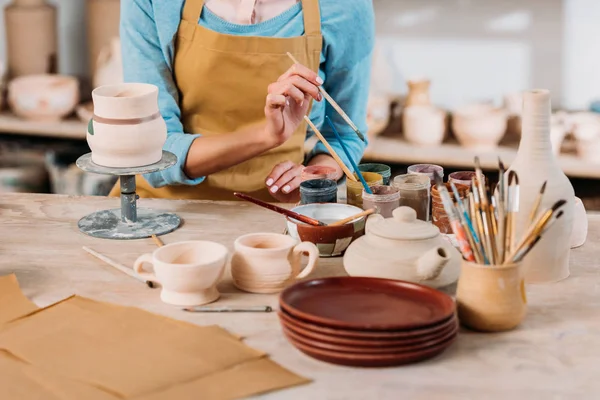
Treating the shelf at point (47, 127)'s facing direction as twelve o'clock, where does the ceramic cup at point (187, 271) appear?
The ceramic cup is roughly at 12 o'clock from the shelf.

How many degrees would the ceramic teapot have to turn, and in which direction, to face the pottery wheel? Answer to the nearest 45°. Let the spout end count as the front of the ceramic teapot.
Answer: approximately 180°

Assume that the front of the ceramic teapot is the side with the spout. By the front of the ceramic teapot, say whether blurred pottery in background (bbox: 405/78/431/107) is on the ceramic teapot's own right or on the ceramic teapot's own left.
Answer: on the ceramic teapot's own left

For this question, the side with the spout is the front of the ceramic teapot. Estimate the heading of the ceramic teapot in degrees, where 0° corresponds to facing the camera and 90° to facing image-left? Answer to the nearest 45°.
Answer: approximately 315°

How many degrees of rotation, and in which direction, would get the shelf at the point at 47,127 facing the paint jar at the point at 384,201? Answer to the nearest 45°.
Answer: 0° — it already faces it

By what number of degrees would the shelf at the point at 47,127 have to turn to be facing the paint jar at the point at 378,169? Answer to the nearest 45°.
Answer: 0° — it already faces it

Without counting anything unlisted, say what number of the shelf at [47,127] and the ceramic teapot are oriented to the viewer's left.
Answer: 0

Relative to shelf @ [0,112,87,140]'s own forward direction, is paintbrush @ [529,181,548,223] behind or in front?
in front

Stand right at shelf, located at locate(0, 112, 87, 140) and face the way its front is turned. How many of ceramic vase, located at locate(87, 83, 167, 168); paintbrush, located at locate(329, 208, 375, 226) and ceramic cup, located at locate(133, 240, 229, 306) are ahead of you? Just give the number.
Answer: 3
